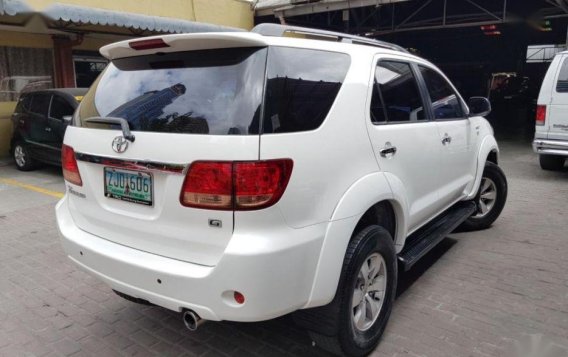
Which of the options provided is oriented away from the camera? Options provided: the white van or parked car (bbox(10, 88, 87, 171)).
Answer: the white van

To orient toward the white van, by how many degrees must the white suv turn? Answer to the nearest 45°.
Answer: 0° — it already faces it

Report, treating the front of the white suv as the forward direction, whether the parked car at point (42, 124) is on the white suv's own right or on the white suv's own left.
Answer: on the white suv's own left

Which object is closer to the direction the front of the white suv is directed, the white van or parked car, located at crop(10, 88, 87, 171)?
the white van

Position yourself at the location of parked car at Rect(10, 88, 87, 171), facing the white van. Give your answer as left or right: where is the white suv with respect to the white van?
right

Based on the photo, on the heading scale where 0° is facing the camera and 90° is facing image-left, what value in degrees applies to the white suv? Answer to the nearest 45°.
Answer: approximately 225°

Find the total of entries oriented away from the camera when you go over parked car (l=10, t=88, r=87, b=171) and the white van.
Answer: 1

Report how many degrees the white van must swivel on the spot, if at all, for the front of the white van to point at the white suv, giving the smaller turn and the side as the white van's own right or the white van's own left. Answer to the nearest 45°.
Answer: approximately 180°

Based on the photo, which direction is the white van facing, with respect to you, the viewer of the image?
facing away from the viewer
